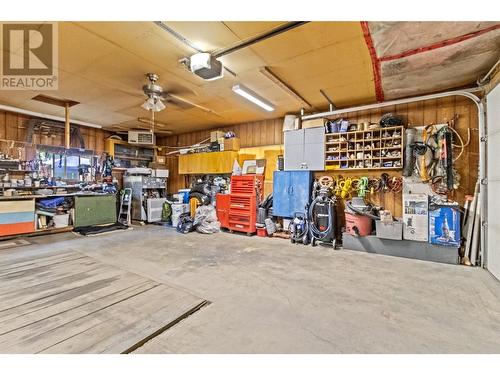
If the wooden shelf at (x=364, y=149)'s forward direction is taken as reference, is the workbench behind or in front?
in front

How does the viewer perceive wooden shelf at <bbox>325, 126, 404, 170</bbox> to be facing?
facing the viewer and to the left of the viewer

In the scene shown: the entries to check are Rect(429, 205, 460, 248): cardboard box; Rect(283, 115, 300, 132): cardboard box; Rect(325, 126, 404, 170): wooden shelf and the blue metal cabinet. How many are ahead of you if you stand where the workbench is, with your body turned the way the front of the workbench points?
4

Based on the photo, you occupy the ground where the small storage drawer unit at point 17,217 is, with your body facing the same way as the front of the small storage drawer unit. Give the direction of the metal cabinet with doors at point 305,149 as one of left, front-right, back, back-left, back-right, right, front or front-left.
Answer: front

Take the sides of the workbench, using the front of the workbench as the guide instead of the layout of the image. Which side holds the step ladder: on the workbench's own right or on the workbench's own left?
on the workbench's own left

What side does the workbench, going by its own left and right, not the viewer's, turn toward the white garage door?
front

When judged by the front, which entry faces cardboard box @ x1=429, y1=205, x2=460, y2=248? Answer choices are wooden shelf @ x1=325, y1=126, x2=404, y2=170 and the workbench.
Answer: the workbench

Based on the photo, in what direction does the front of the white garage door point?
to the viewer's left

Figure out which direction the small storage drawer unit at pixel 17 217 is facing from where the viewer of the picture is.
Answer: facing the viewer and to the right of the viewer

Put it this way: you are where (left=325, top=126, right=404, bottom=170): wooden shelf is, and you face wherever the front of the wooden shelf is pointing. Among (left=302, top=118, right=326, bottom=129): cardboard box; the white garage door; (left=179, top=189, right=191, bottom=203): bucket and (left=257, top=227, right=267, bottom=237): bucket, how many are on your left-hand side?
1

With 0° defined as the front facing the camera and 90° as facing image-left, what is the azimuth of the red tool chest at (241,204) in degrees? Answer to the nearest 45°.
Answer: approximately 45°

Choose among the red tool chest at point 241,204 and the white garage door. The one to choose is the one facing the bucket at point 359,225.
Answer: the white garage door

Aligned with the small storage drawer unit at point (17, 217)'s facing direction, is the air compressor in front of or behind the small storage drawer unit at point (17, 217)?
in front

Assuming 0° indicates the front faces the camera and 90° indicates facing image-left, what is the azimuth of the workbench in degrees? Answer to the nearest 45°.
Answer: approximately 315°
